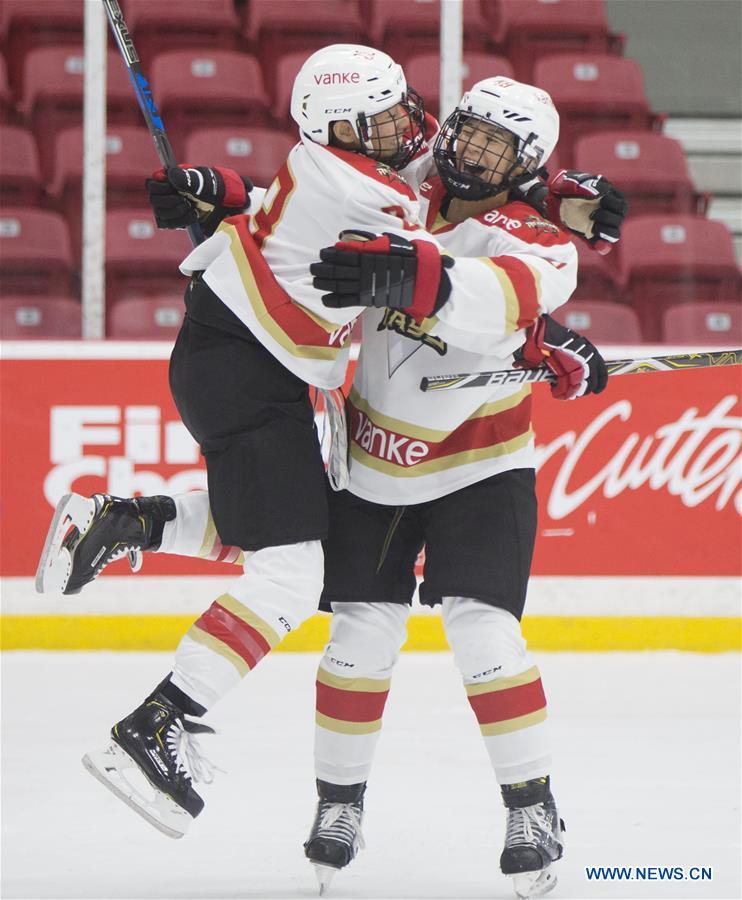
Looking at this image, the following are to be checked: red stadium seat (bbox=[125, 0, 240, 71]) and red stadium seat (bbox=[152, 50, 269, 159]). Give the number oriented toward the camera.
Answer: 2

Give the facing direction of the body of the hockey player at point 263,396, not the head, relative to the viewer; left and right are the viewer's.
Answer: facing to the right of the viewer

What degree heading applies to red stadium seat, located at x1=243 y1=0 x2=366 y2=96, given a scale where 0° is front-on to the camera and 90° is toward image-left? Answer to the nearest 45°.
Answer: approximately 0°

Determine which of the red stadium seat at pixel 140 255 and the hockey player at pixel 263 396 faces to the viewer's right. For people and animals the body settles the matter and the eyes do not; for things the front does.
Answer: the hockey player

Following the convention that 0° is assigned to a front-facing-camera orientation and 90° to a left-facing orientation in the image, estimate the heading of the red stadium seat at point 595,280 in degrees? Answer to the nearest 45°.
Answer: approximately 0°
